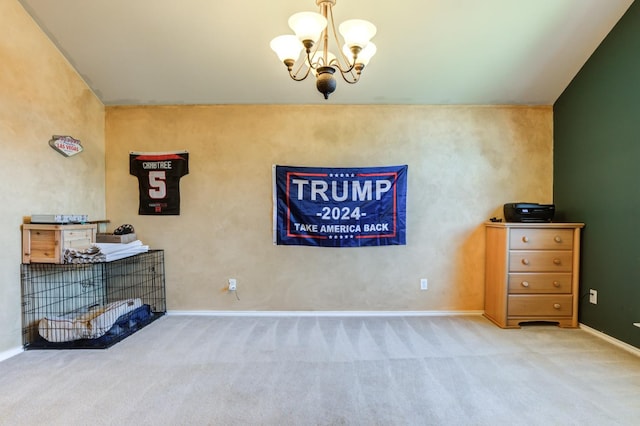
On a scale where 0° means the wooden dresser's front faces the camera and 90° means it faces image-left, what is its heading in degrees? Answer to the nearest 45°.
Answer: approximately 315°

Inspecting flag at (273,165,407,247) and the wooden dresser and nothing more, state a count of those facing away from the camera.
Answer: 0

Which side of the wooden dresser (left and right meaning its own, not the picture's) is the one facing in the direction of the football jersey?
right

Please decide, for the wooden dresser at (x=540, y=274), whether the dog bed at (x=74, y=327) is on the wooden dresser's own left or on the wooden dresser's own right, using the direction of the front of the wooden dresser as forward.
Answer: on the wooden dresser's own right

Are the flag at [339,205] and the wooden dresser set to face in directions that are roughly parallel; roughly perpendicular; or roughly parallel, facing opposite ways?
roughly parallel

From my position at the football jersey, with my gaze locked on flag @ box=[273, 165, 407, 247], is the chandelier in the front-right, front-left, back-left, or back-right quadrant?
front-right

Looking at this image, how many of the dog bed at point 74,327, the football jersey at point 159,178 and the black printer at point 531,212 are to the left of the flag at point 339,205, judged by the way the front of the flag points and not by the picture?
1

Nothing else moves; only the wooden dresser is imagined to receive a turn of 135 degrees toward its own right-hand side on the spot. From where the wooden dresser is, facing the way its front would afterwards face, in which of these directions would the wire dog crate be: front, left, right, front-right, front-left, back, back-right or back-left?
front-left

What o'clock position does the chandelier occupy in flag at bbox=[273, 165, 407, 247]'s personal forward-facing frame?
The chandelier is roughly at 12 o'clock from the flag.

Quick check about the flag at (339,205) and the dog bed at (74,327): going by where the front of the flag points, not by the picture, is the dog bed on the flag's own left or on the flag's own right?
on the flag's own right

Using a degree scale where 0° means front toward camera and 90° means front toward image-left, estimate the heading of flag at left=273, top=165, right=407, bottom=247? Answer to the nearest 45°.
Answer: approximately 0°

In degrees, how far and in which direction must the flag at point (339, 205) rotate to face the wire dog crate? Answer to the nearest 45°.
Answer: approximately 90° to its right

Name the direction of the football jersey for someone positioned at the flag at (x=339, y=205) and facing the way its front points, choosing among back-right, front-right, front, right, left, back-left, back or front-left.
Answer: right
